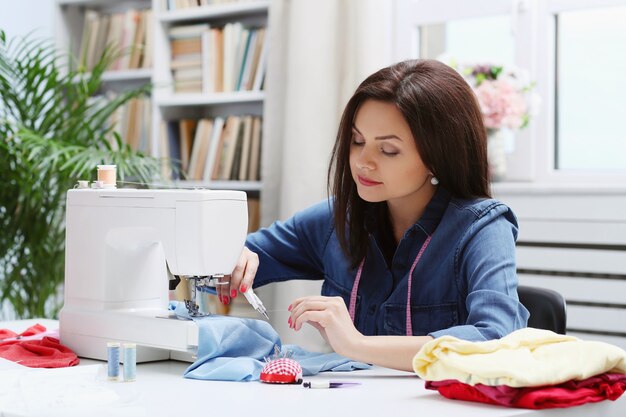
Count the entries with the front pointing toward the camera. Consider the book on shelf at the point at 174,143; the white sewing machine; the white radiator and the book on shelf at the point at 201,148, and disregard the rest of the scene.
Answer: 3

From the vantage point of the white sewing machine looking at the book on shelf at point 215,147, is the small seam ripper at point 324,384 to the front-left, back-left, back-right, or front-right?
back-right

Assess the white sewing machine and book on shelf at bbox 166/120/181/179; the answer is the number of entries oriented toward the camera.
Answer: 1

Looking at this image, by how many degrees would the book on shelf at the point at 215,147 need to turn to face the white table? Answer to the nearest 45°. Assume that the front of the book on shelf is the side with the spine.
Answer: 0° — it already faces it

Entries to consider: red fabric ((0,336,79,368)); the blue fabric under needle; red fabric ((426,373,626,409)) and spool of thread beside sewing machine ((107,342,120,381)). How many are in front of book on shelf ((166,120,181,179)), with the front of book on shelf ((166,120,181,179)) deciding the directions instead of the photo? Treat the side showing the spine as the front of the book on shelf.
4

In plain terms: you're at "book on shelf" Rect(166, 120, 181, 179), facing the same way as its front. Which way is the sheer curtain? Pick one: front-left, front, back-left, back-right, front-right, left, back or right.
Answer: front-left

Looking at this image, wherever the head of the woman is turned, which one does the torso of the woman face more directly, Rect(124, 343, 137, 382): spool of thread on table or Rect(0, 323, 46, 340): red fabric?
the spool of thread on table

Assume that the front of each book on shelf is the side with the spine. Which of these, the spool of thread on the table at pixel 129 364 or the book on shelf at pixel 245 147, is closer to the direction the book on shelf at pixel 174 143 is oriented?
the spool of thread on the table
